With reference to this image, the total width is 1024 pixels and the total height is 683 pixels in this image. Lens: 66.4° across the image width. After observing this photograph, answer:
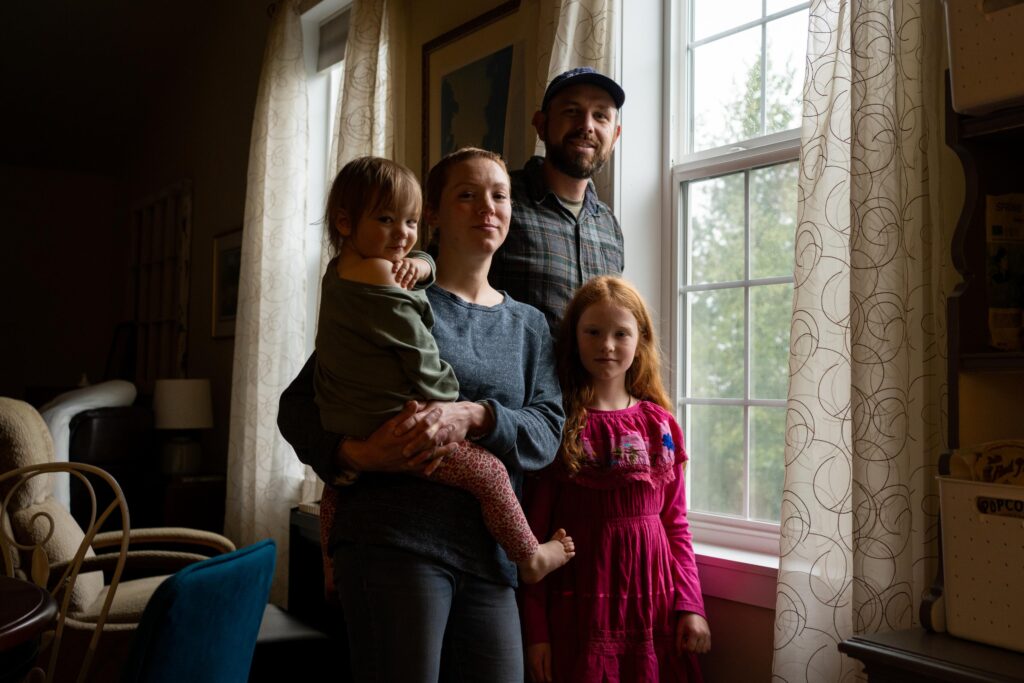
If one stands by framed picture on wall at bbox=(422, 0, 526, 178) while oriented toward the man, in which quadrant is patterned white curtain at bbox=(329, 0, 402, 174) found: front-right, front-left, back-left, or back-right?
back-right

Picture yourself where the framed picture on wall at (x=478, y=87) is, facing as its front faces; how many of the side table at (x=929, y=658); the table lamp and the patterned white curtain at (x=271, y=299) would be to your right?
2

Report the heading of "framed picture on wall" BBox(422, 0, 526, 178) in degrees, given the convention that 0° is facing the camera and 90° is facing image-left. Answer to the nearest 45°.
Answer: approximately 45°

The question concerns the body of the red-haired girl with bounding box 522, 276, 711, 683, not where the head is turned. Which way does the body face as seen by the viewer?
toward the camera

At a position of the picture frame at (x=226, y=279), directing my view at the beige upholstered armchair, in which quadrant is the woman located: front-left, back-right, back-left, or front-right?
front-left

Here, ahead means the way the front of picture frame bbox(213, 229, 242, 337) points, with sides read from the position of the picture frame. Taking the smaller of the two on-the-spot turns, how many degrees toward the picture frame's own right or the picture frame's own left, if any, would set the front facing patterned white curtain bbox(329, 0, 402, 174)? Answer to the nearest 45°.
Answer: approximately 45° to the picture frame's own left

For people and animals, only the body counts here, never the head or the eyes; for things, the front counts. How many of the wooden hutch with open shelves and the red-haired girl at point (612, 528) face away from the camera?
0

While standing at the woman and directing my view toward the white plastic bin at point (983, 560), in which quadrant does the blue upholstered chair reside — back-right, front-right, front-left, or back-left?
back-right

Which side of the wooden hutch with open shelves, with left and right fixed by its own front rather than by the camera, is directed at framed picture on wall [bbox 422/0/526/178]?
right

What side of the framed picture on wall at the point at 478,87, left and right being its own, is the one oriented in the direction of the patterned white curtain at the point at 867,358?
left
